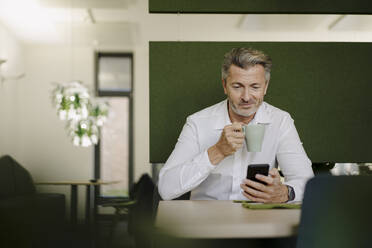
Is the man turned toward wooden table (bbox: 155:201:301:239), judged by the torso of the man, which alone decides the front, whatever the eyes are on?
yes

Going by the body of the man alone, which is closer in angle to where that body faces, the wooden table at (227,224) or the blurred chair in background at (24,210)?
the wooden table

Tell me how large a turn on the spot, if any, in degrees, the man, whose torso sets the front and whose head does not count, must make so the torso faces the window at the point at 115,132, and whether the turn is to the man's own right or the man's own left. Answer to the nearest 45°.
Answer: approximately 180°

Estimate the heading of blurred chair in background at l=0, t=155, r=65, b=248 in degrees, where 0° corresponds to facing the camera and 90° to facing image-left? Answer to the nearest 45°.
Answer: approximately 270°

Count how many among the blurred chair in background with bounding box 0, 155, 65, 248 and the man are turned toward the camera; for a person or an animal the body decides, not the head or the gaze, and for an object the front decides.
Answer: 1

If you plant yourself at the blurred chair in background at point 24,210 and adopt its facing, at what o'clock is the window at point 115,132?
The window is roughly at 11 o'clock from the blurred chair in background.
